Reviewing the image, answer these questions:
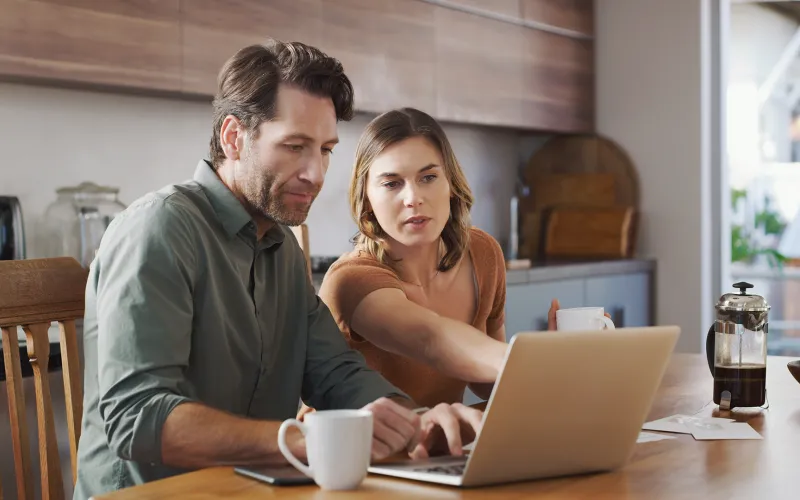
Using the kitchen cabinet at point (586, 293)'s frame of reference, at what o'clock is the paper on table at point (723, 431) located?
The paper on table is roughly at 12 o'clock from the kitchen cabinet.

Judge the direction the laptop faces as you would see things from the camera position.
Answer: facing away from the viewer and to the left of the viewer

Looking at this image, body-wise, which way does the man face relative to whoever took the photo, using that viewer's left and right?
facing the viewer and to the right of the viewer

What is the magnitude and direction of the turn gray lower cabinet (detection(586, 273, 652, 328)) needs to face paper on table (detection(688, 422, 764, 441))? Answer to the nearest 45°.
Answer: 0° — it already faces it

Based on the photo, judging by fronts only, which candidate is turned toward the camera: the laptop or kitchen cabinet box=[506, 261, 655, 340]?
the kitchen cabinet

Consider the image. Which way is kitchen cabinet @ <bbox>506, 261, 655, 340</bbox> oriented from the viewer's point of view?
toward the camera

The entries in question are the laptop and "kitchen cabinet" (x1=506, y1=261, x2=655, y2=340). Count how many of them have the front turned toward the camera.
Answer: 1

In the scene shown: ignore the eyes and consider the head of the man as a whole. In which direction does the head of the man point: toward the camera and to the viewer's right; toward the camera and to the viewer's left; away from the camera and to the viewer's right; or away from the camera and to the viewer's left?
toward the camera and to the viewer's right

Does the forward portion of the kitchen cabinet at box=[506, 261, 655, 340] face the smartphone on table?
yes

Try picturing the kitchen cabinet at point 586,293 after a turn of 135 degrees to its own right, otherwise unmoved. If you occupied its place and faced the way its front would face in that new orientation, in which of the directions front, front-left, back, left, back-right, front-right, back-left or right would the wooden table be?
back-left

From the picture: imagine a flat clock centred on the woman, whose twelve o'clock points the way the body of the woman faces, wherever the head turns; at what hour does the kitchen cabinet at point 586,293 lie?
The kitchen cabinet is roughly at 8 o'clock from the woman.
